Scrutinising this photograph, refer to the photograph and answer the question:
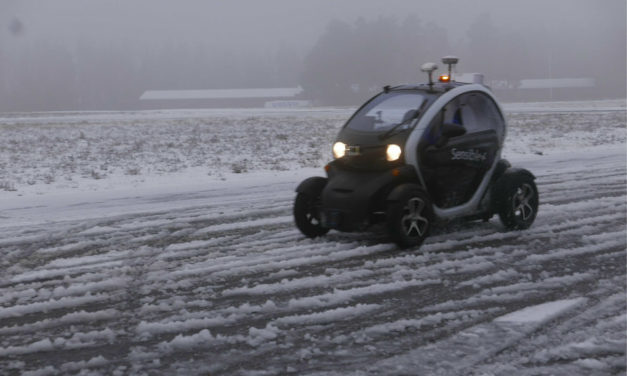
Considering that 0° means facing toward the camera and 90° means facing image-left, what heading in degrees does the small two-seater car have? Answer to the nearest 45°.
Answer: approximately 45°
